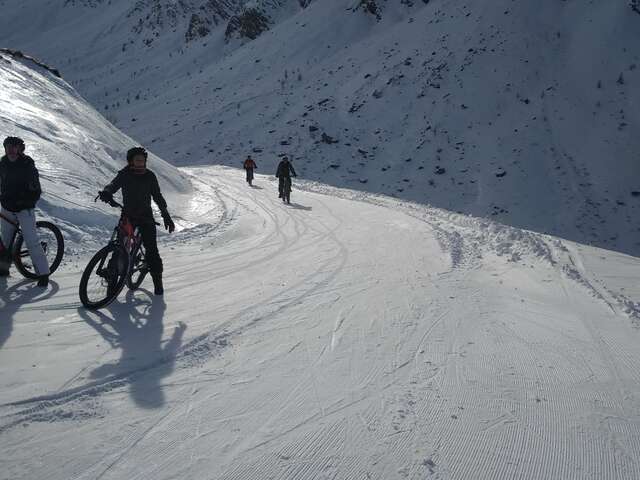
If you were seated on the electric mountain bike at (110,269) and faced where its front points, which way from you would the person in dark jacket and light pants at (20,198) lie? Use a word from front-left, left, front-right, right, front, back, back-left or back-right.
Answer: right

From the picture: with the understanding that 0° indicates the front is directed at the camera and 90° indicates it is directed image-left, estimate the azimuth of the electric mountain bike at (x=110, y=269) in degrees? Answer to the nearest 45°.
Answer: approximately 45°

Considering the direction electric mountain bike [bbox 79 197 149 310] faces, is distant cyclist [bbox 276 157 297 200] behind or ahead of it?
behind

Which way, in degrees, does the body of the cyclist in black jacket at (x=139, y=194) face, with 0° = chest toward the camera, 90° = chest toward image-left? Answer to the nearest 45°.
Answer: approximately 0°
